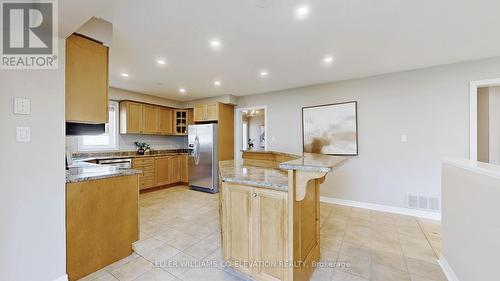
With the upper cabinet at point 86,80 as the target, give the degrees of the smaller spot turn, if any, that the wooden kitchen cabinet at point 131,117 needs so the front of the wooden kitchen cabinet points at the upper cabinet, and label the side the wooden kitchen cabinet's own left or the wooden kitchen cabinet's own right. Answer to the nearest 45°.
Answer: approximately 45° to the wooden kitchen cabinet's own right

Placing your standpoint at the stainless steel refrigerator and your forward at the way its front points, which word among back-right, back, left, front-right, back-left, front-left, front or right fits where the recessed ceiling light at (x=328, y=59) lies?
left

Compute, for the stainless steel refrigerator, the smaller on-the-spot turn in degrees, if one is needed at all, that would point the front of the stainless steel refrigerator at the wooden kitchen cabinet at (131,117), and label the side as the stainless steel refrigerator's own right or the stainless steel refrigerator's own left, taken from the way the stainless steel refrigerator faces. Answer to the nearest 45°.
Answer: approximately 45° to the stainless steel refrigerator's own right

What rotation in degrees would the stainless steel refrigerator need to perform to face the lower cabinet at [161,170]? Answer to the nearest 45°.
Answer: approximately 90° to its right

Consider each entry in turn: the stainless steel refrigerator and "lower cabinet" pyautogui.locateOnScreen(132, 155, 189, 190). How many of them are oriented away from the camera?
0

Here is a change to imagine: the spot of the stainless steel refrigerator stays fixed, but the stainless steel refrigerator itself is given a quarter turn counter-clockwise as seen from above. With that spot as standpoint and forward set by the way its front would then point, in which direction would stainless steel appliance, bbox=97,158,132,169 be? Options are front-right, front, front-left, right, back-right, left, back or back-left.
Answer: back-right

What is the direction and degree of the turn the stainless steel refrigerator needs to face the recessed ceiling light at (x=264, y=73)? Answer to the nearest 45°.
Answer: approximately 90° to its left

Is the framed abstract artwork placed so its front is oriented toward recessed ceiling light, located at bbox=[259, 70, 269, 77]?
yes

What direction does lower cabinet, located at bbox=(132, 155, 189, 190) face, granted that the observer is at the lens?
facing the viewer and to the right of the viewer

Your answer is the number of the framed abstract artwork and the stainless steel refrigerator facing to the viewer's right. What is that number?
0

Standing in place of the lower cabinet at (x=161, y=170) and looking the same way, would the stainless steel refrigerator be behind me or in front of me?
in front
